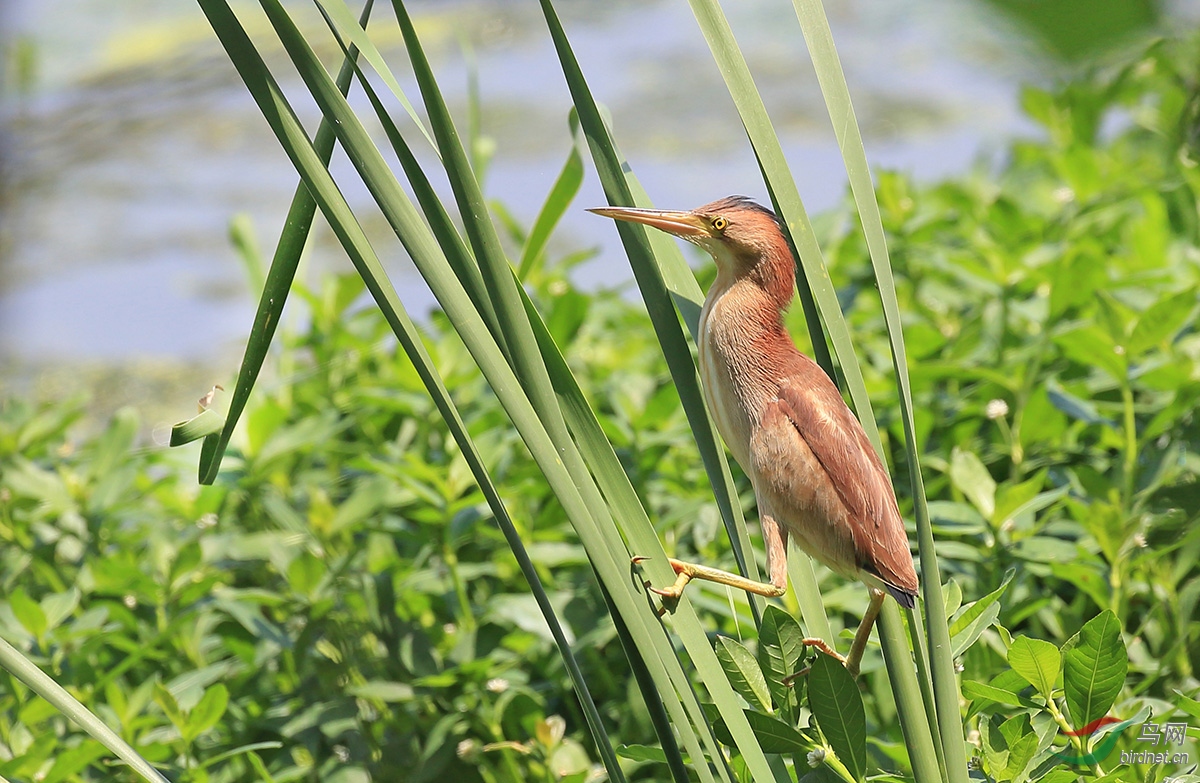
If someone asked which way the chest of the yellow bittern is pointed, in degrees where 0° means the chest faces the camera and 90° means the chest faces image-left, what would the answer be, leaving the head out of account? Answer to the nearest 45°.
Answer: approximately 90°
